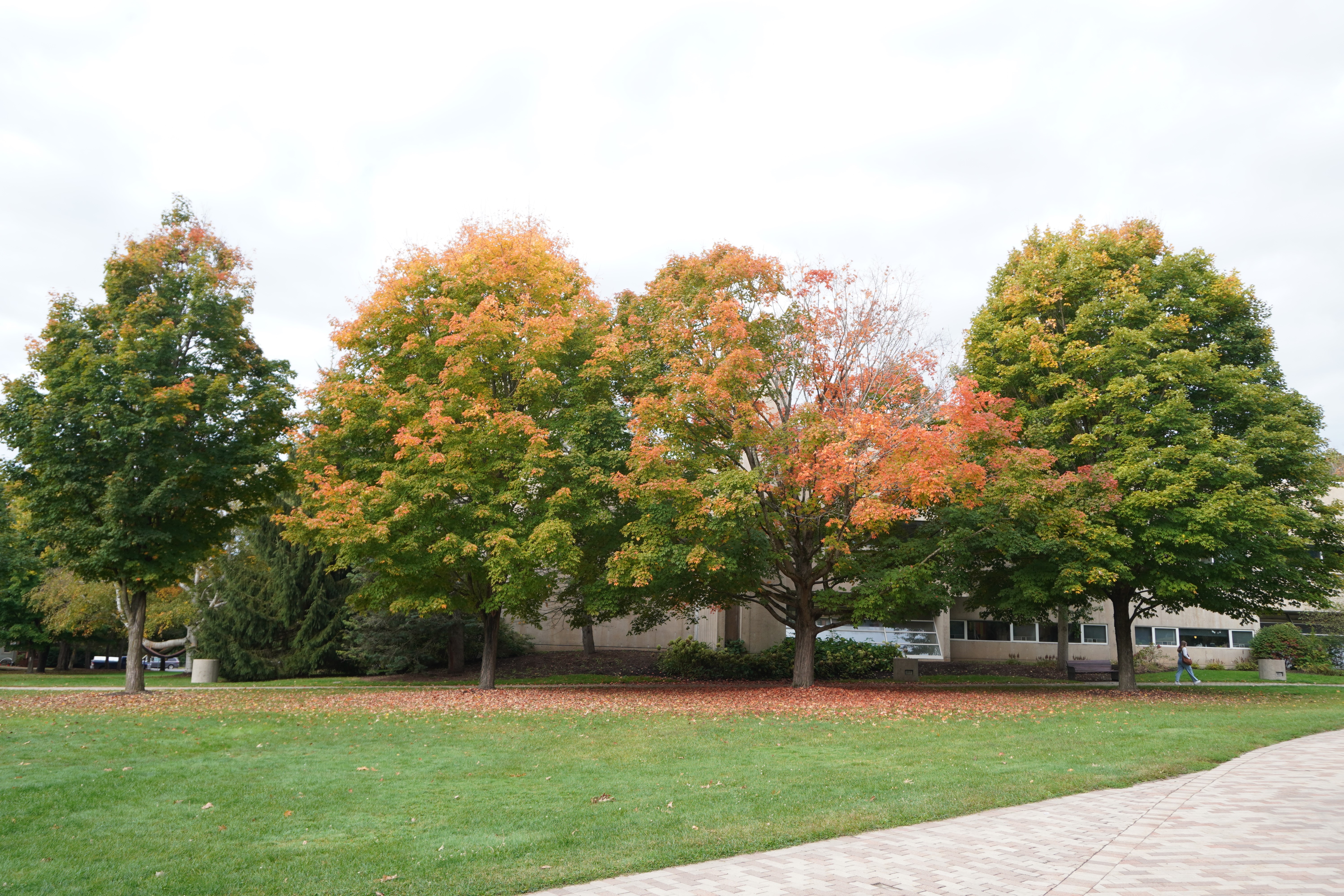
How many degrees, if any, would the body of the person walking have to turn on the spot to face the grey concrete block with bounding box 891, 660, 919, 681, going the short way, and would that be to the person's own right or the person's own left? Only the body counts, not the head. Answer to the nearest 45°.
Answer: approximately 135° to the person's own right

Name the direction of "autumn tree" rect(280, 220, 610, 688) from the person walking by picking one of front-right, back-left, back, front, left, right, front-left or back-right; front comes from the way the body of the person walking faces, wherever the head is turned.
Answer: back-right

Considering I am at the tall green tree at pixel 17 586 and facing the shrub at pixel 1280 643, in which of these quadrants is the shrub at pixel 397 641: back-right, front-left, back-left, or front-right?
front-right

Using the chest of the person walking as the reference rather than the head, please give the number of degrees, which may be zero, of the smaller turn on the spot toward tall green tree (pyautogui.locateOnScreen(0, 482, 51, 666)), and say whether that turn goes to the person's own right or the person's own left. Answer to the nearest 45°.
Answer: approximately 180°

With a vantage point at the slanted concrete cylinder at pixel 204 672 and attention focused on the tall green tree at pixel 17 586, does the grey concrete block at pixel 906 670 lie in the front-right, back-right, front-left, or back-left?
back-right

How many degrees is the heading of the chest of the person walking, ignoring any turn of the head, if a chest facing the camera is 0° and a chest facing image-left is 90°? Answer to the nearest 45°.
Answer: approximately 270°

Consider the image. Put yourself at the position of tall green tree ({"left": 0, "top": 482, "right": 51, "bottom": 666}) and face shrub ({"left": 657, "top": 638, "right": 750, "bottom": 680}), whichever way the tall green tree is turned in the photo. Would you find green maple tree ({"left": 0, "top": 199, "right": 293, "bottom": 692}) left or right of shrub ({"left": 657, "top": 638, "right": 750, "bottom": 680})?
right
